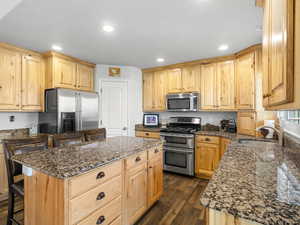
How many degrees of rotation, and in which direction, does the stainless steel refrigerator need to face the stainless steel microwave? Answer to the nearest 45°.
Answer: approximately 45° to its left

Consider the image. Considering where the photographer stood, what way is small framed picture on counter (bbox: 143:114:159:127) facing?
facing the viewer

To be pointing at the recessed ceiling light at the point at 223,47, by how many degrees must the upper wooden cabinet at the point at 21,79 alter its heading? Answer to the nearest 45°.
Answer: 0° — it already faces it

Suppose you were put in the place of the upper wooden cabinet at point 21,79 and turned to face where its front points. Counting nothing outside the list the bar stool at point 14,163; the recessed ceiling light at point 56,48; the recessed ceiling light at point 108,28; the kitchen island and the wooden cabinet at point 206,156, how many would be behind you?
0

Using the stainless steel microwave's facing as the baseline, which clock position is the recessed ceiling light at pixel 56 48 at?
The recessed ceiling light is roughly at 2 o'clock from the stainless steel microwave.

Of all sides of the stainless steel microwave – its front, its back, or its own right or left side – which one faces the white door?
right

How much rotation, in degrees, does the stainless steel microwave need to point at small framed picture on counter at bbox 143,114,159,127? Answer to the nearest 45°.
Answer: approximately 135° to its right

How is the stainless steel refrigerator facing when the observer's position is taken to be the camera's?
facing the viewer and to the right of the viewer

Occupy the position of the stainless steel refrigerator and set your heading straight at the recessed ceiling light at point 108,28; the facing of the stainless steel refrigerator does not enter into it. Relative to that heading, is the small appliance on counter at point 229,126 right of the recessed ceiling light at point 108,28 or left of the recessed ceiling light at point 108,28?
left

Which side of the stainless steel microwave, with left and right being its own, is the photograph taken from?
front

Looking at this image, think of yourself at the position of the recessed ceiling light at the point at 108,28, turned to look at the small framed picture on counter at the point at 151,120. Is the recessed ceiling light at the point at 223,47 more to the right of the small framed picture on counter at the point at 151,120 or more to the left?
right

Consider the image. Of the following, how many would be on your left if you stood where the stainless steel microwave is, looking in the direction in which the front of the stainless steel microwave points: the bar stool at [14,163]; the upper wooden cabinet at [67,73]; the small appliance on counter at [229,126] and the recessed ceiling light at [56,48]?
1

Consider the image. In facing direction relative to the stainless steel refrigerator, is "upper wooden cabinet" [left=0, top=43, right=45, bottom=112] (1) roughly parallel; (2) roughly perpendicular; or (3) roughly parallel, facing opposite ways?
roughly parallel

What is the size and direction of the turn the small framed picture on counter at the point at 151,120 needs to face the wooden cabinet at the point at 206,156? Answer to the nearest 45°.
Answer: approximately 45° to its left

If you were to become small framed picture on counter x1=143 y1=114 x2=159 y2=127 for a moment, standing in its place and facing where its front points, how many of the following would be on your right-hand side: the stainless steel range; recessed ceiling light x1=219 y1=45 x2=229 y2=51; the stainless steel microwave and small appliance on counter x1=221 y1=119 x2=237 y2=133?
0

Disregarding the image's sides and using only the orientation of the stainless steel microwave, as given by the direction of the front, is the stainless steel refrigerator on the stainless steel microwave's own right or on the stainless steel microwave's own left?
on the stainless steel microwave's own right

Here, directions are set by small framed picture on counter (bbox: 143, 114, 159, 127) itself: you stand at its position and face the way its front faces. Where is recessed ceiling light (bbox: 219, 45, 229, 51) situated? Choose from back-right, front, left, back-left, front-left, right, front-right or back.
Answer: front-left

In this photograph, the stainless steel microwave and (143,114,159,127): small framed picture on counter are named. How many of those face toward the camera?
2

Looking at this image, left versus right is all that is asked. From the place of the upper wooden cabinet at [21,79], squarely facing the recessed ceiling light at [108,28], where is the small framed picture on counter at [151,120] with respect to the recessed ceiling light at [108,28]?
left
